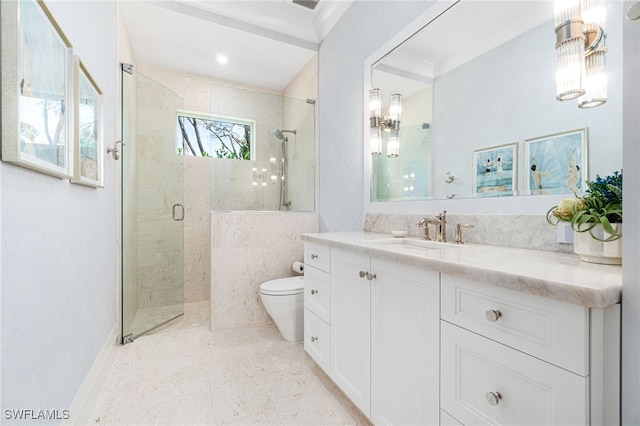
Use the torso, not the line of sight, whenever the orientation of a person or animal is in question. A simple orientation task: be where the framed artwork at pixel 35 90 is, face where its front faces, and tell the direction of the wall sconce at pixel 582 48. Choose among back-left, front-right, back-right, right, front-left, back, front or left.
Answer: front

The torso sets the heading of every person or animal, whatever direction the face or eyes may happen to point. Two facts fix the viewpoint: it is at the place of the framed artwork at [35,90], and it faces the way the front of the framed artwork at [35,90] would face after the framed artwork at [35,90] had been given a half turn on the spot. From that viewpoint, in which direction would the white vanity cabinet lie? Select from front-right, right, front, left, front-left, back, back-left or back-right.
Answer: back

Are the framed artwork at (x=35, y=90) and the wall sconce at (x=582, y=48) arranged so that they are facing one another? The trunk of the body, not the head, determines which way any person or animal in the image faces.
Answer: yes

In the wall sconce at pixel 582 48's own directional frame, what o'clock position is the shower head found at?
The shower head is roughly at 2 o'clock from the wall sconce.

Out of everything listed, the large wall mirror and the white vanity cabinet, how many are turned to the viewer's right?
0

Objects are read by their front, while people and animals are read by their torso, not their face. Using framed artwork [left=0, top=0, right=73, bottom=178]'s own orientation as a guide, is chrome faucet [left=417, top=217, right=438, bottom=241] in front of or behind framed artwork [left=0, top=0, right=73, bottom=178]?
in front

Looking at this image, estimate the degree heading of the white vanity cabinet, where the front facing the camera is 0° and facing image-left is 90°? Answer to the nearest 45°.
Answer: approximately 45°

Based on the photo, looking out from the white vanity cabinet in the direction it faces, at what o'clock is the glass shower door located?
The glass shower door is roughly at 2 o'clock from the white vanity cabinet.

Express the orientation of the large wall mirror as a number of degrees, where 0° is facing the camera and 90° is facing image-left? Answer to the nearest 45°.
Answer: approximately 45°

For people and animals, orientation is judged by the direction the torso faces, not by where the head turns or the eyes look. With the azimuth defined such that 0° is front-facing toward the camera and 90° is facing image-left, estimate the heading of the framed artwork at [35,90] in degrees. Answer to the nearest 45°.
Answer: approximately 315°

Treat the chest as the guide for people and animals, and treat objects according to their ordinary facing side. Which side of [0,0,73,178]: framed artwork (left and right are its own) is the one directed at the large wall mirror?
front

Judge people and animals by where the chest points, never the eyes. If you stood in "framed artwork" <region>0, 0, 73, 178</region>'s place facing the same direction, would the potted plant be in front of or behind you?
in front

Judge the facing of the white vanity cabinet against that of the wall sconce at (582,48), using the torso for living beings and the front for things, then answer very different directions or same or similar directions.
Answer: same or similar directions

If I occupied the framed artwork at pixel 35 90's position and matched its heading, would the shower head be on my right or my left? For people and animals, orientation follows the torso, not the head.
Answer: on my left

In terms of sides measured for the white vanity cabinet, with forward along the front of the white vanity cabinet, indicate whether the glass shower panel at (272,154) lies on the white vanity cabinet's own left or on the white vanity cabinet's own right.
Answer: on the white vanity cabinet's own right

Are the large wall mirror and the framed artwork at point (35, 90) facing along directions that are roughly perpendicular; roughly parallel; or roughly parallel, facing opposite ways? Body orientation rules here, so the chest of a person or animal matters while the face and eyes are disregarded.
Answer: roughly parallel, facing opposite ways

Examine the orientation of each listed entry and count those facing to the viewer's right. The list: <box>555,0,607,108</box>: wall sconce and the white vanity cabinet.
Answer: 0

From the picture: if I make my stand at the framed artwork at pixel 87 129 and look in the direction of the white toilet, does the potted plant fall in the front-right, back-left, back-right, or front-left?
front-right

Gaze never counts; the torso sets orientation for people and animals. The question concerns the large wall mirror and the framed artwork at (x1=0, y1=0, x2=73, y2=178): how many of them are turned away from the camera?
0
